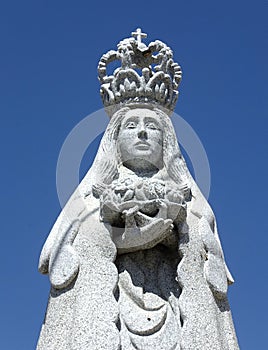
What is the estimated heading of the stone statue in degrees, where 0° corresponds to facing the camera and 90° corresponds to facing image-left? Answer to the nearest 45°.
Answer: approximately 0°
